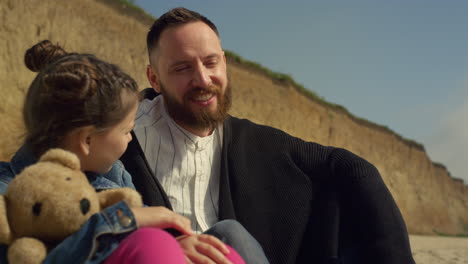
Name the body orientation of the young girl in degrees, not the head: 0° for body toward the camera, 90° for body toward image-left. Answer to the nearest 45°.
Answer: approximately 270°
